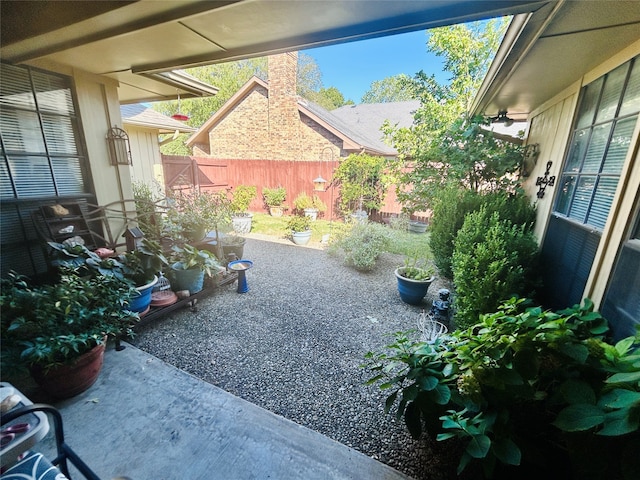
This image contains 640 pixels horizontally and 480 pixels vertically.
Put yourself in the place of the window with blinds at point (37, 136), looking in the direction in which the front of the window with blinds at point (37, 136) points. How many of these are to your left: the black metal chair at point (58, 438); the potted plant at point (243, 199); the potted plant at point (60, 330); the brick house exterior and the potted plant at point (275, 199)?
3

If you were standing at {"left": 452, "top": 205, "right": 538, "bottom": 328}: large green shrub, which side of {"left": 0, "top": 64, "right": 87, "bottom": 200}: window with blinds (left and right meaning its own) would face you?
front

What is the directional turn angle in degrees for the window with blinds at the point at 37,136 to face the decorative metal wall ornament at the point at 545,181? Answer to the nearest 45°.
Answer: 0° — it already faces it

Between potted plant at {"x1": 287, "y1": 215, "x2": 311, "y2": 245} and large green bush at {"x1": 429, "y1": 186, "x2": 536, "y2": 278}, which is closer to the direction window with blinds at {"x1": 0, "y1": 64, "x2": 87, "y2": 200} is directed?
the large green bush

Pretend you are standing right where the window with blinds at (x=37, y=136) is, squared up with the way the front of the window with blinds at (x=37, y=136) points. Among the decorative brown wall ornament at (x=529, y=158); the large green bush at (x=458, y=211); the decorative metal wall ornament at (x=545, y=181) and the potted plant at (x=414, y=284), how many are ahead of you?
4

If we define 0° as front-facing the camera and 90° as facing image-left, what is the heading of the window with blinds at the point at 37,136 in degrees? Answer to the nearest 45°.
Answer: approximately 315°

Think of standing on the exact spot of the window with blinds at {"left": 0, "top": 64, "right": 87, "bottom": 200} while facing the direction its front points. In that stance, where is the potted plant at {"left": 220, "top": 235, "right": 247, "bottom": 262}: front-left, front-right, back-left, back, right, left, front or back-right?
front-left
